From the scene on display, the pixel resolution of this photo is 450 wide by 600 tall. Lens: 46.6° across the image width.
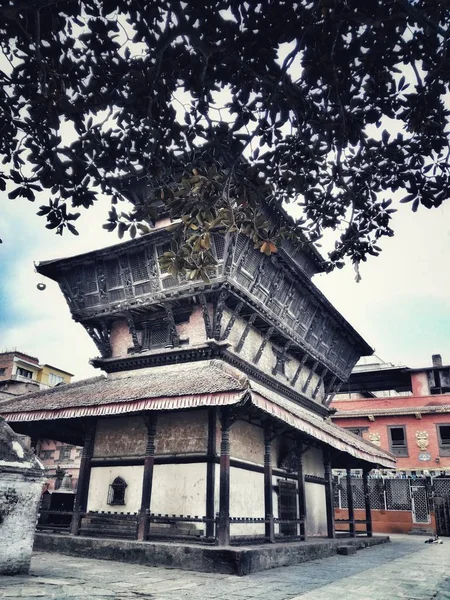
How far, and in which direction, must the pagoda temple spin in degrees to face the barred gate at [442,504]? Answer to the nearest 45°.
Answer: approximately 90° to its left

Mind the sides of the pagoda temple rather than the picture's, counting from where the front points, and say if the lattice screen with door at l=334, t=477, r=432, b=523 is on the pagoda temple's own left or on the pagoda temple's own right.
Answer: on the pagoda temple's own left

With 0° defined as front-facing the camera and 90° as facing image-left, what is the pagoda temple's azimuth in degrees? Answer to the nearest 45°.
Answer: approximately 315°

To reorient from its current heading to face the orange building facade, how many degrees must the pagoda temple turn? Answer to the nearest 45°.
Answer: approximately 90° to its left

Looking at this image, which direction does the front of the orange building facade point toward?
toward the camera

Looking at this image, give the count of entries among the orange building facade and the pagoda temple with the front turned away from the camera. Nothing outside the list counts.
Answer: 0
